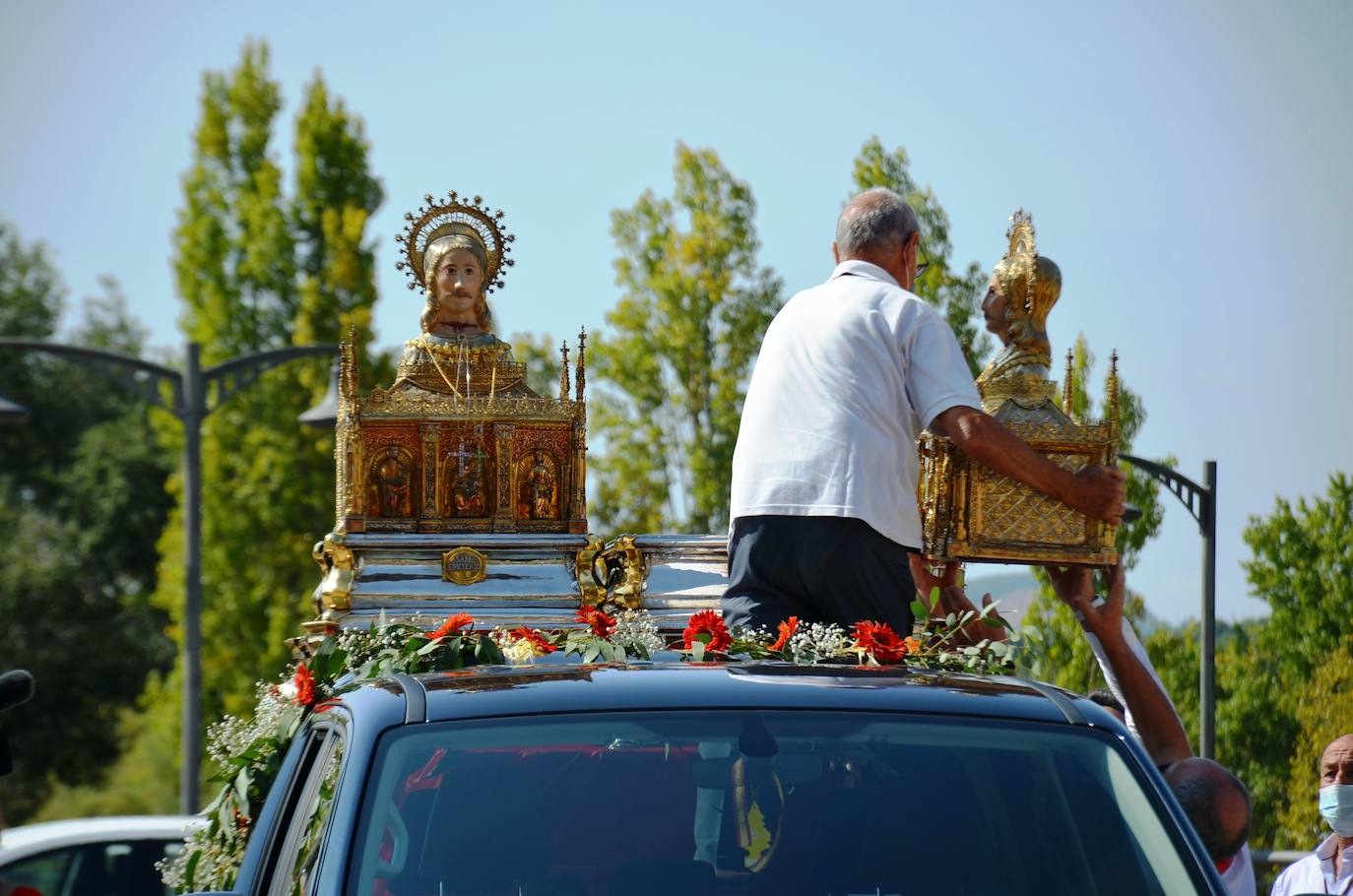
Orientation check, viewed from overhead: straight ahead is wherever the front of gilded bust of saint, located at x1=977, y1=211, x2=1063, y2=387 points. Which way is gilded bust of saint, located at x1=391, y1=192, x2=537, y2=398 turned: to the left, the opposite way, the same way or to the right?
to the left

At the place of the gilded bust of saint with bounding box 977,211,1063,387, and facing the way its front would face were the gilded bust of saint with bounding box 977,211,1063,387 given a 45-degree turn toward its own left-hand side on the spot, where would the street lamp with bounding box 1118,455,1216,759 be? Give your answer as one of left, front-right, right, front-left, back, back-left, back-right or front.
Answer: back-right

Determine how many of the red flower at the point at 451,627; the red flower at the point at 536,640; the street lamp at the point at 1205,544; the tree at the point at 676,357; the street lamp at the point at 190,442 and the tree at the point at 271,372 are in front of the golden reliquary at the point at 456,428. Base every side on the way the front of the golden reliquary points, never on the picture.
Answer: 2

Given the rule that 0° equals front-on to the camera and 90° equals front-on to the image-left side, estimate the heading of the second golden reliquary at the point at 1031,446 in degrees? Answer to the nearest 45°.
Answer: approximately 90°

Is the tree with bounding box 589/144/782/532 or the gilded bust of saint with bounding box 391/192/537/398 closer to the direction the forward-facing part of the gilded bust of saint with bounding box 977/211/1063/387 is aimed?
the gilded bust of saint

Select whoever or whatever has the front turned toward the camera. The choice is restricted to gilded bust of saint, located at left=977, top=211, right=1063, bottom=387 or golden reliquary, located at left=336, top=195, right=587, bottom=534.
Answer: the golden reliquary

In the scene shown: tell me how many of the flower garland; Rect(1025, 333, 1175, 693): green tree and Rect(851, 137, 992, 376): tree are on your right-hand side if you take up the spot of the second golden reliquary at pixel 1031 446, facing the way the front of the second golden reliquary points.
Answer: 2

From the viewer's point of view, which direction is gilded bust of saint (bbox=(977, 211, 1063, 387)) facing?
to the viewer's left

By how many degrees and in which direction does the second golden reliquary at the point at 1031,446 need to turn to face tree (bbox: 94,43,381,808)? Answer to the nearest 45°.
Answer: approximately 45° to its right

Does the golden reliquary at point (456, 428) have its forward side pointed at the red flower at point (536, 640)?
yes

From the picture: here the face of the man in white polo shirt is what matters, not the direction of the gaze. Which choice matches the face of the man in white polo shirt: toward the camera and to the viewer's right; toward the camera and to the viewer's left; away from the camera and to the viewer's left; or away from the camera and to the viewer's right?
away from the camera and to the viewer's right

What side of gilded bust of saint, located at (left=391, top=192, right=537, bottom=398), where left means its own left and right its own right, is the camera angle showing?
front

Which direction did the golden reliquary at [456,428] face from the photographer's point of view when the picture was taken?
facing the viewer
